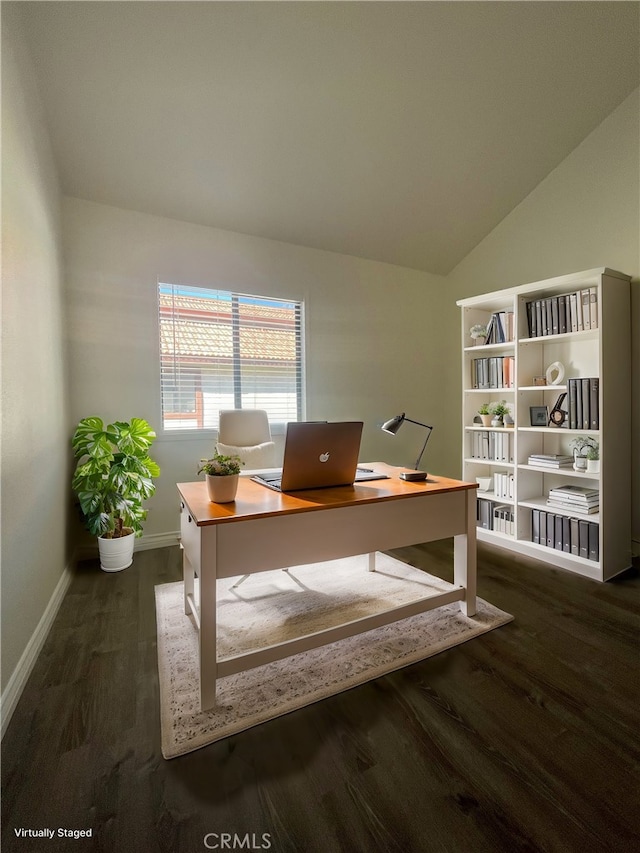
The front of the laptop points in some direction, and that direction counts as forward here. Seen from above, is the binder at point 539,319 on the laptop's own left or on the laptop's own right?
on the laptop's own right

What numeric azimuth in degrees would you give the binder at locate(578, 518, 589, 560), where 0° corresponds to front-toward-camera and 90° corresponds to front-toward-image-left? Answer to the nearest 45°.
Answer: approximately 45°

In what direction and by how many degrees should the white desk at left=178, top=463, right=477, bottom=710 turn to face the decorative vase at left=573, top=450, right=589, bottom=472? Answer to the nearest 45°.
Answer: approximately 90° to its right

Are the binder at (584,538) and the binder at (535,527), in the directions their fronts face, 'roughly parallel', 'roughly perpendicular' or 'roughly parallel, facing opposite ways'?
roughly parallel

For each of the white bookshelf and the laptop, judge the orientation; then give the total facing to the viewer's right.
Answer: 0

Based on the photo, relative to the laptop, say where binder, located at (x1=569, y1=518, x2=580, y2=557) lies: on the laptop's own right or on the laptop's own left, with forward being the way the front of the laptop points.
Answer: on the laptop's own right

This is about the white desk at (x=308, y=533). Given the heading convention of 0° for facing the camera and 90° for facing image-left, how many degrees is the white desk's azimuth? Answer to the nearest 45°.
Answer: approximately 135°

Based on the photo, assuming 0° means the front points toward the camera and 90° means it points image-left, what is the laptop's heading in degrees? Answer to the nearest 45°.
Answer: approximately 135°
